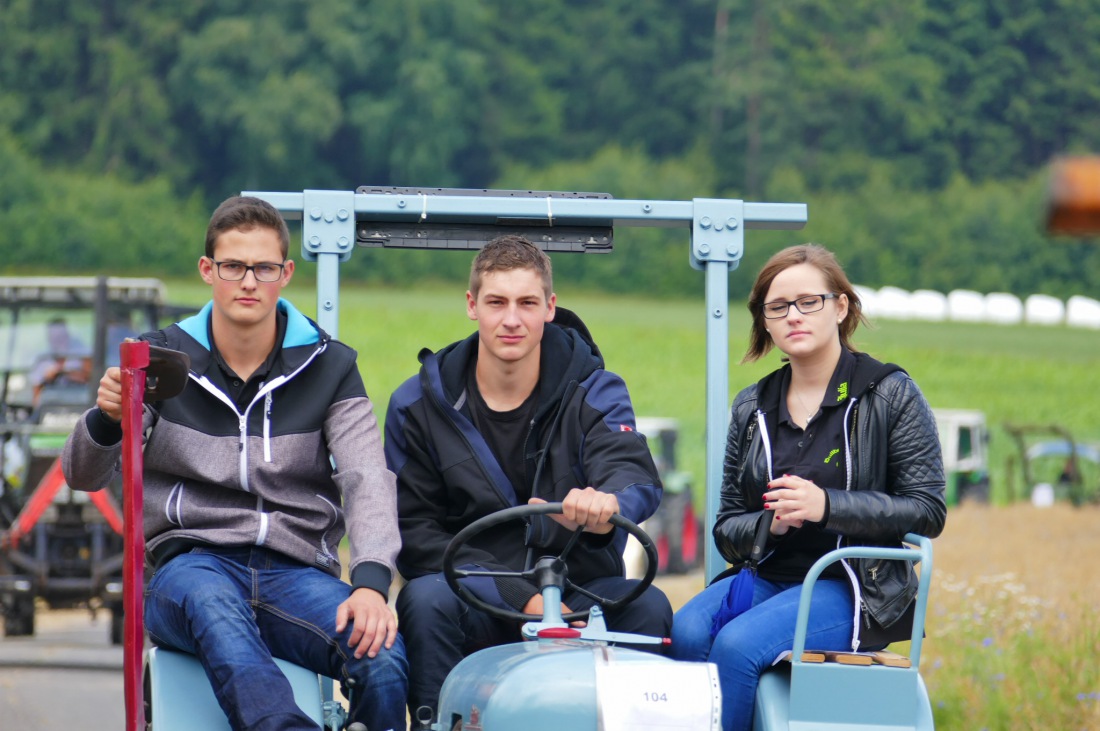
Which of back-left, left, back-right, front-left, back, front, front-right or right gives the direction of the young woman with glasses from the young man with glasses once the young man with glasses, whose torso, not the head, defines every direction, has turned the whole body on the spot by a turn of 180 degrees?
right

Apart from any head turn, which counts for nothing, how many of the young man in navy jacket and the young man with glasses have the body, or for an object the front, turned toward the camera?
2

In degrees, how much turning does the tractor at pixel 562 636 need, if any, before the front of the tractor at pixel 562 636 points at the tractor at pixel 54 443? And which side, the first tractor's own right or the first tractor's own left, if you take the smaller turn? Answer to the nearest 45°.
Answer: approximately 135° to the first tractor's own right

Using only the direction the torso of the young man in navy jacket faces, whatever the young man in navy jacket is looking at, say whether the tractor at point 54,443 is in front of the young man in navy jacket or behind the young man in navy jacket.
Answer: behind

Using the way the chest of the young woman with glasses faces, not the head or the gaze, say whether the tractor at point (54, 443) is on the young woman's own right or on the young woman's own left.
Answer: on the young woman's own right
